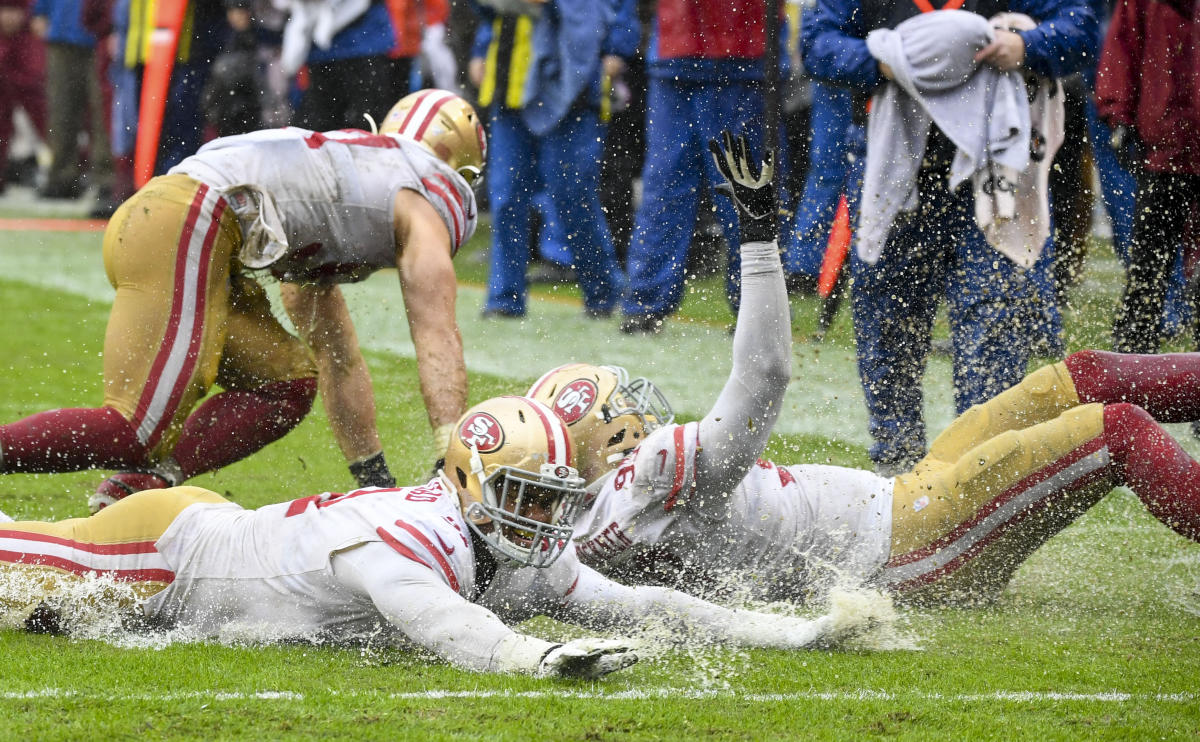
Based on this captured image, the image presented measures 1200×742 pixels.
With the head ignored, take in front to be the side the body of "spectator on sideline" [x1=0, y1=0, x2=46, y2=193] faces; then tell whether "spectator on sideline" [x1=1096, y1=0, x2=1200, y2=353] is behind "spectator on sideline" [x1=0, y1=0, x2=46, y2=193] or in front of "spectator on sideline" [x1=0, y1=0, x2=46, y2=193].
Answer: in front

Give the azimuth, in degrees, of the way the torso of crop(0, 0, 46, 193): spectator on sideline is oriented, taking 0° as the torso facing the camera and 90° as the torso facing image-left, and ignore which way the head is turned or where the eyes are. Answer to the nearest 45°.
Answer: approximately 0°

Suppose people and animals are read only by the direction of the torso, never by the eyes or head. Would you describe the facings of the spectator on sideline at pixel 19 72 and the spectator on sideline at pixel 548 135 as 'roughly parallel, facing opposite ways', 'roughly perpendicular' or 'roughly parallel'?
roughly parallel

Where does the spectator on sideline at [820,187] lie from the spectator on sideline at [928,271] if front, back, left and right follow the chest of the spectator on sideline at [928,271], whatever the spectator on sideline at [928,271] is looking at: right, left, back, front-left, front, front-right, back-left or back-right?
back

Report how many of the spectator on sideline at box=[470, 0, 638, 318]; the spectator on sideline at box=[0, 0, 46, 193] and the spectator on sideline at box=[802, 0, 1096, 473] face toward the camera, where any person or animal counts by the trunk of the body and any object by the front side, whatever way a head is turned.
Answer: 3

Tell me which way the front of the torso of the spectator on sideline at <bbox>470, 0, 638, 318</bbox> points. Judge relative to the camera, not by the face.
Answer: toward the camera

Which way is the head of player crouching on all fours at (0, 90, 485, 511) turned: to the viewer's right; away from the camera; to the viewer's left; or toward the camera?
to the viewer's right

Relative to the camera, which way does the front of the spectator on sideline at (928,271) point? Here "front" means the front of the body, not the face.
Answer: toward the camera

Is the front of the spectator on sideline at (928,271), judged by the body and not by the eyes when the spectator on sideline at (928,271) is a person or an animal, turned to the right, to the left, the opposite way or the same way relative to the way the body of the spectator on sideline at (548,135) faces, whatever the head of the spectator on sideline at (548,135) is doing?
the same way

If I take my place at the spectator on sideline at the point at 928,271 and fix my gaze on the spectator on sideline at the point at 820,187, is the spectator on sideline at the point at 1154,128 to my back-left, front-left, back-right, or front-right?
front-right

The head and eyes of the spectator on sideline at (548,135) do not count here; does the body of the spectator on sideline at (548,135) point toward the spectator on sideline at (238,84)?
no

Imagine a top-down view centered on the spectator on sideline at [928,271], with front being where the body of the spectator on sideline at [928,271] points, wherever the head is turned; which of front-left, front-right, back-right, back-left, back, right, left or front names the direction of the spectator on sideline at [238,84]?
back-right

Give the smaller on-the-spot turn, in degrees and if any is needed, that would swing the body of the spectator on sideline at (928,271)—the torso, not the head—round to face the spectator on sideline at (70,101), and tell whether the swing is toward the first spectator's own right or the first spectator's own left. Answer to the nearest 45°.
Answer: approximately 135° to the first spectator's own right

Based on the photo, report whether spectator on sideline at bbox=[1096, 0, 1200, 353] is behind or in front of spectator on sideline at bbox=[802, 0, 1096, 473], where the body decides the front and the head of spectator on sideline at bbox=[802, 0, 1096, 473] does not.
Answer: behind

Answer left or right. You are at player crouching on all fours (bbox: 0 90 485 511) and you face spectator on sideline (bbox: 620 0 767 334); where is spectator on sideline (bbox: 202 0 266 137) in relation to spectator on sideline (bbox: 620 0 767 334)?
left
